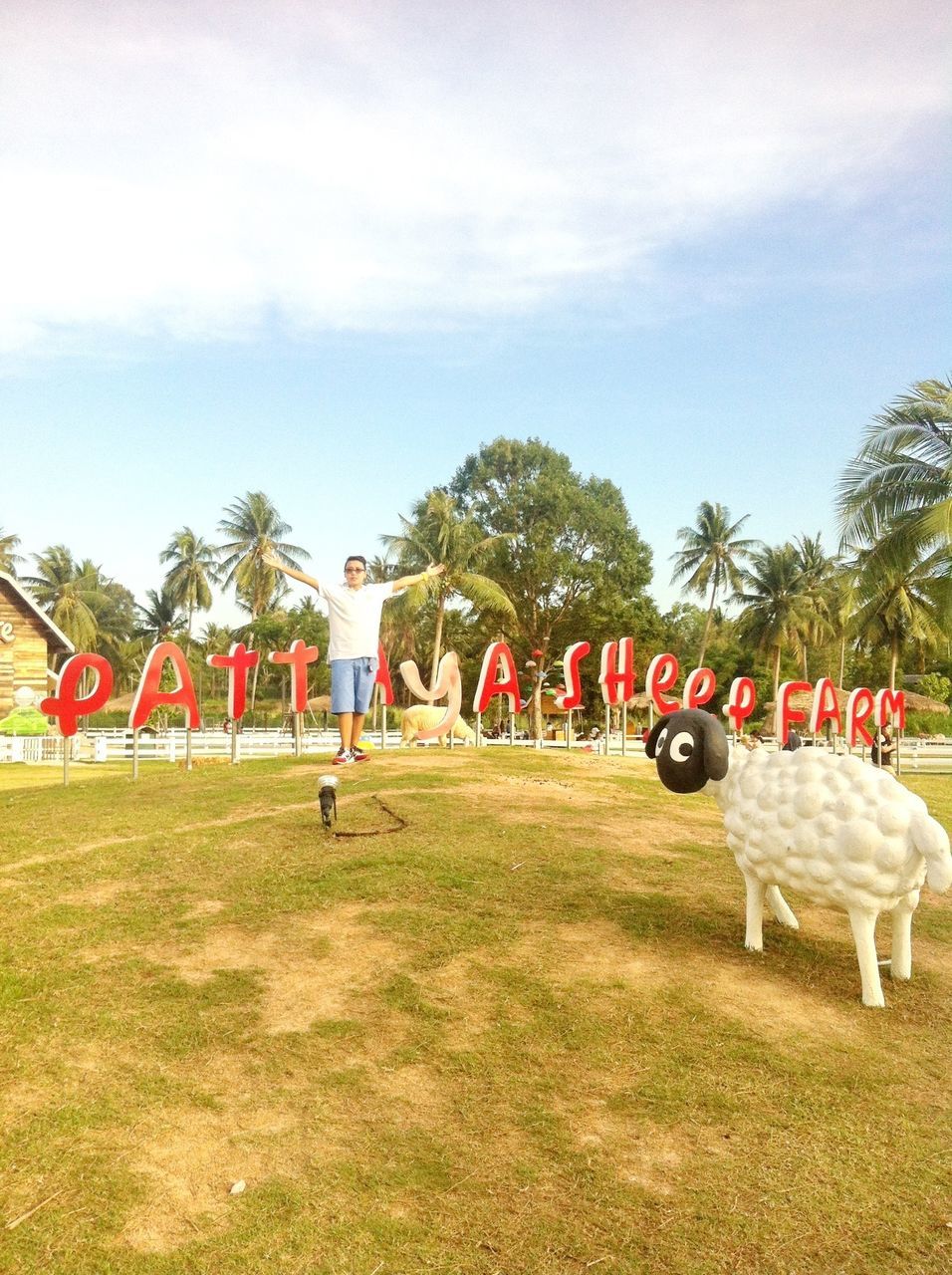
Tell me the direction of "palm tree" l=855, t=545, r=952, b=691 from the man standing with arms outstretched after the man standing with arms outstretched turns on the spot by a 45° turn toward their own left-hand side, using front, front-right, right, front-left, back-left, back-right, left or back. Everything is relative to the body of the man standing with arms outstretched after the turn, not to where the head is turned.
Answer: left

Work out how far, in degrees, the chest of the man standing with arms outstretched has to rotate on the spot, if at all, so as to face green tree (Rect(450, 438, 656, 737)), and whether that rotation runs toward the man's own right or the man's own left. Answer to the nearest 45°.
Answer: approximately 180°

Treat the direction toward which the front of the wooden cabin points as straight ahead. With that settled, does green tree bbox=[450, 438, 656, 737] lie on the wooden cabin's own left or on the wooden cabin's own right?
on the wooden cabin's own left

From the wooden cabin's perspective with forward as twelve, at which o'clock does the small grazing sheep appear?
The small grazing sheep is roughly at 11 o'clock from the wooden cabin.

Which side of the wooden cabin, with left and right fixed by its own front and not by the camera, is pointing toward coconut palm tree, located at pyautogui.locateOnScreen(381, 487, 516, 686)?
left

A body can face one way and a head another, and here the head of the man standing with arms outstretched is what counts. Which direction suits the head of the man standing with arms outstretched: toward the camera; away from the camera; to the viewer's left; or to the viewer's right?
toward the camera

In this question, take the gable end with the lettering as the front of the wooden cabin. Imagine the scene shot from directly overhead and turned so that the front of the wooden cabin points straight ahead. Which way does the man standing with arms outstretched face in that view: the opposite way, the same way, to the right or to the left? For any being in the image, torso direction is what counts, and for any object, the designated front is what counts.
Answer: the same way

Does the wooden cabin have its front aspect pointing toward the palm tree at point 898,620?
no

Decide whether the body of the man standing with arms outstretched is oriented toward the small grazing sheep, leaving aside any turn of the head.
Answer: no

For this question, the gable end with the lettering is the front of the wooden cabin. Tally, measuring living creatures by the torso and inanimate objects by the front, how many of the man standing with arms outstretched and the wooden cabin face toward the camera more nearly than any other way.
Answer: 2

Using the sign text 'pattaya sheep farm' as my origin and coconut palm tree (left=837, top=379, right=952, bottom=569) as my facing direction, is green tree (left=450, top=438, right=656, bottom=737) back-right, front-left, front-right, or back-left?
front-left

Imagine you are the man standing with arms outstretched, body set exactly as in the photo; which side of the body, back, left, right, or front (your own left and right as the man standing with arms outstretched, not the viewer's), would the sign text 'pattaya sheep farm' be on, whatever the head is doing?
back

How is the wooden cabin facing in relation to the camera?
toward the camera

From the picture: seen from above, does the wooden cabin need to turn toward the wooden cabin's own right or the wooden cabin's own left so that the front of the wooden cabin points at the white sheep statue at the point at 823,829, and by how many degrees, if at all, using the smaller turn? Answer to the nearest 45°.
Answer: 0° — it already faces it
